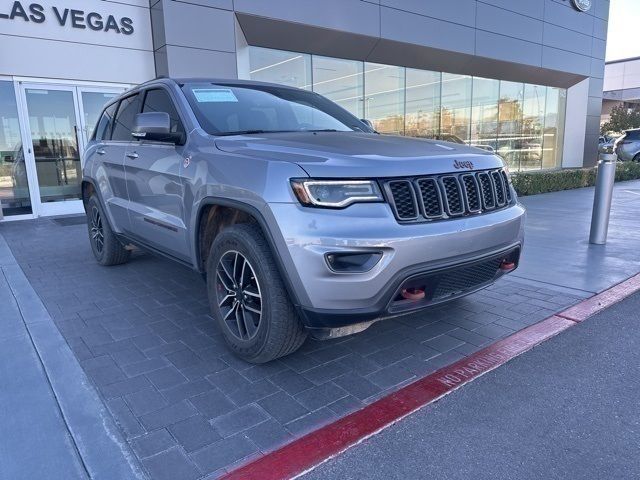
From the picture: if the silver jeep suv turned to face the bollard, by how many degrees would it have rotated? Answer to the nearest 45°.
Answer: approximately 90° to its left

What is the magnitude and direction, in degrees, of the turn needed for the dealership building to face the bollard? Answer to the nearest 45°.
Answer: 0° — it already faces it

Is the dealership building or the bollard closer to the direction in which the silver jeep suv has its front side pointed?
the bollard

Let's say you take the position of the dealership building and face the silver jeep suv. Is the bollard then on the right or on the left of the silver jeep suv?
left

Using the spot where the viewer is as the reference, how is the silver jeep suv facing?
facing the viewer and to the right of the viewer

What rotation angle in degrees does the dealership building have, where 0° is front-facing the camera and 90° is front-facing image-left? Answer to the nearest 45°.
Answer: approximately 315°

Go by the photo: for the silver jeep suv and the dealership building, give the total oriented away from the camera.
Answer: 0

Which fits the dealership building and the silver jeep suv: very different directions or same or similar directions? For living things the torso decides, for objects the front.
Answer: same or similar directions
